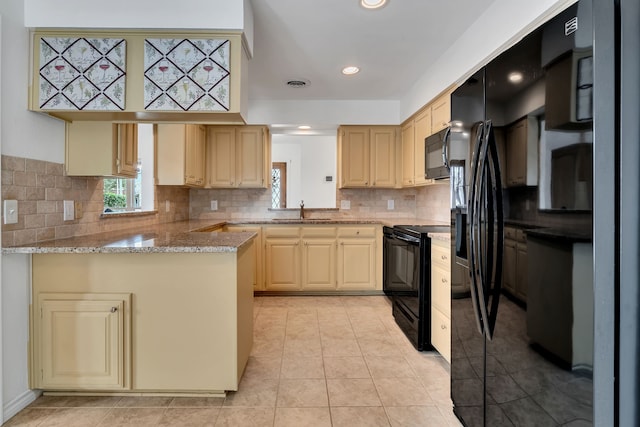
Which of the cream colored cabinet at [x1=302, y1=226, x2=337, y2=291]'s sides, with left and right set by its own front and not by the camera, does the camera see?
front

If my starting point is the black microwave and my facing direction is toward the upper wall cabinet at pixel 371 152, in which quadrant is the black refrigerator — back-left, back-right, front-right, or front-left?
back-left

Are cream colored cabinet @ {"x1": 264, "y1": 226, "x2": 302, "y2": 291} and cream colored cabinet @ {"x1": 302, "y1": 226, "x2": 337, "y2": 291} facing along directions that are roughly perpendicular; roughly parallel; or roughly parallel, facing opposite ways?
roughly parallel

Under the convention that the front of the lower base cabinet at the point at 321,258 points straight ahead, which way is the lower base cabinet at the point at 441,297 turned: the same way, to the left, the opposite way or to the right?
to the right

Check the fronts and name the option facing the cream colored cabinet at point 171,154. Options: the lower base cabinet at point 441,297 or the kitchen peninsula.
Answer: the lower base cabinet

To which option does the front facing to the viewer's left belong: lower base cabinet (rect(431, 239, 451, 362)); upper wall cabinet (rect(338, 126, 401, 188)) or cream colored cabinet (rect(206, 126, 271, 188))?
the lower base cabinet

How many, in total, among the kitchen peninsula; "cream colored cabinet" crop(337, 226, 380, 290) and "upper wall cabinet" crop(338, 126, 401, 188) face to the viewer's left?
0

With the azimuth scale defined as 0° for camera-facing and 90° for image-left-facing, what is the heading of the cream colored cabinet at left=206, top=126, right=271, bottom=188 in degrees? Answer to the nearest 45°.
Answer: approximately 0°

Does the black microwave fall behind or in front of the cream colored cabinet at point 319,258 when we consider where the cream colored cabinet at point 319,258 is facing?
in front

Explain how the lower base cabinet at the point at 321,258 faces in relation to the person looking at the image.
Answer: facing the viewer

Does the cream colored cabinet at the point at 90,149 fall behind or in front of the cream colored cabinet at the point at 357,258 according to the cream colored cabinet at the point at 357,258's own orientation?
in front

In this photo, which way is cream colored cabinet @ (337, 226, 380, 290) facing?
toward the camera

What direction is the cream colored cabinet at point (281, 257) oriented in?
toward the camera

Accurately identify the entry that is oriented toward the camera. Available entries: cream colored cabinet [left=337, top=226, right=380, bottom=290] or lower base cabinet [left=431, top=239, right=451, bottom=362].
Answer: the cream colored cabinet

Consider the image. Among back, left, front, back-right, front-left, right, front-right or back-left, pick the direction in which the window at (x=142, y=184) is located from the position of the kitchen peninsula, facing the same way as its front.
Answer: back
